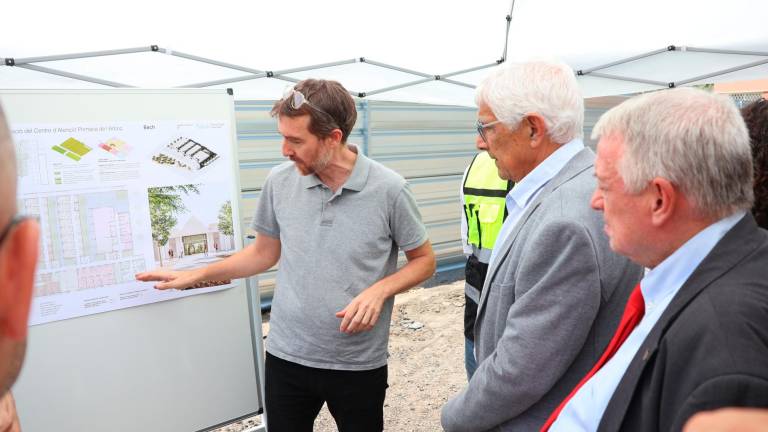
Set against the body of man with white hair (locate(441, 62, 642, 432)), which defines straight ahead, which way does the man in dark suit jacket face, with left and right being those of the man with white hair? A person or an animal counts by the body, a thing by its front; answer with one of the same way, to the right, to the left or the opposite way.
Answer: the same way

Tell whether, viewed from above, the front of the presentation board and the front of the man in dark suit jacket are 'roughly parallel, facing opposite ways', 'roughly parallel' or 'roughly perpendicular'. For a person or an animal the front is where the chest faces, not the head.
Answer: roughly parallel, facing opposite ways

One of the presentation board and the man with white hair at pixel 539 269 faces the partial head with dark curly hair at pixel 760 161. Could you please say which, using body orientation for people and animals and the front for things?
the presentation board

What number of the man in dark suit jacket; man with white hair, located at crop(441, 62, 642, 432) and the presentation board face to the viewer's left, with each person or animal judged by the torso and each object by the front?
2

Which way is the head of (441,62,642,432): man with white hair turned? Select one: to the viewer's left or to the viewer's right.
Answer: to the viewer's left

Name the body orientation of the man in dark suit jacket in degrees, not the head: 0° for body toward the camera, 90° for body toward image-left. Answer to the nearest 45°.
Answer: approximately 90°

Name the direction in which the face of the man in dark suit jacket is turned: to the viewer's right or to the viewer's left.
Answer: to the viewer's left

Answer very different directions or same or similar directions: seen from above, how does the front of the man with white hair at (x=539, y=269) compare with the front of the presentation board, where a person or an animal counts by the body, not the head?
very different directions

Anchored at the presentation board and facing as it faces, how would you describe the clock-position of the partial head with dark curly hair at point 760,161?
The partial head with dark curly hair is roughly at 12 o'clock from the presentation board.

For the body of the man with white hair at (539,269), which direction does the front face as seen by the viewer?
to the viewer's left
